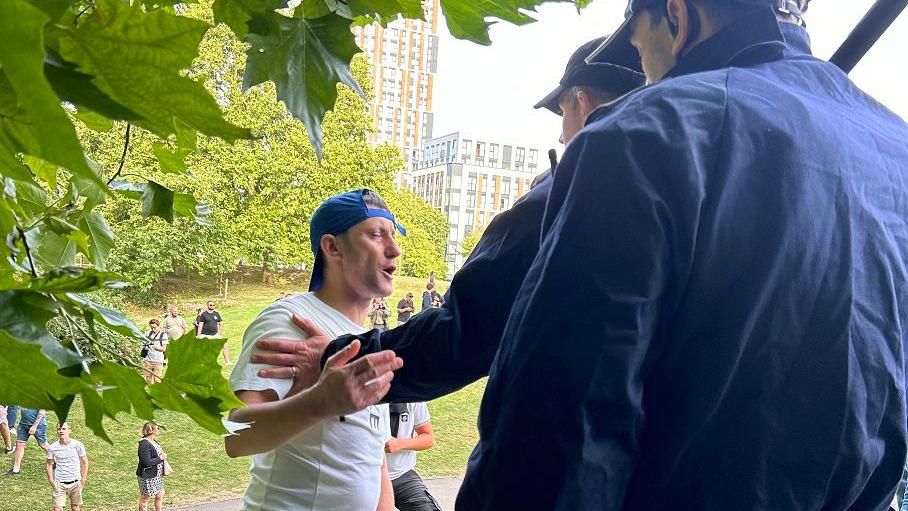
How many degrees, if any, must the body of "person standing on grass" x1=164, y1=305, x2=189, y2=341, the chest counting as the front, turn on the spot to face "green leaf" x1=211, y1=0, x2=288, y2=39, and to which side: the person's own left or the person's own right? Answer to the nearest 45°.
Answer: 0° — they already face it

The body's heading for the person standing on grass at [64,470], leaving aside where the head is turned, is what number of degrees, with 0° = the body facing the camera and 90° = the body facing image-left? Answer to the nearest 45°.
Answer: approximately 0°

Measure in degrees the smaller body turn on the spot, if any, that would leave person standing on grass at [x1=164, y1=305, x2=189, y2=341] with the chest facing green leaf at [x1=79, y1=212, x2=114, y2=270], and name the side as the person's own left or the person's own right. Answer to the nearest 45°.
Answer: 0° — they already face it

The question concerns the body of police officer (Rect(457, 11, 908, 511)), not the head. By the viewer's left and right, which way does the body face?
facing away from the viewer and to the left of the viewer

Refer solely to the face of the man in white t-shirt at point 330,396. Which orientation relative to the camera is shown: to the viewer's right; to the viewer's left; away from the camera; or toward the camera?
to the viewer's right

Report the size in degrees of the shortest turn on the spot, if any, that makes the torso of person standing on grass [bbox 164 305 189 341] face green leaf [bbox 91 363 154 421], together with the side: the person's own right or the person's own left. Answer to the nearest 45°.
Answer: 0° — they already face it
